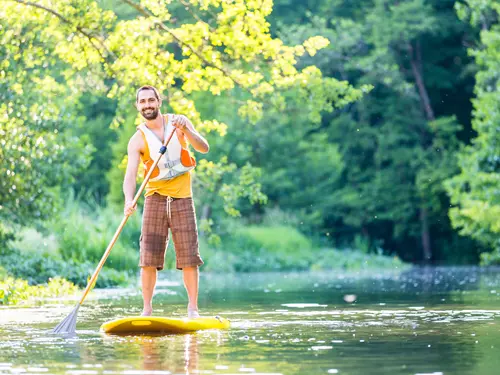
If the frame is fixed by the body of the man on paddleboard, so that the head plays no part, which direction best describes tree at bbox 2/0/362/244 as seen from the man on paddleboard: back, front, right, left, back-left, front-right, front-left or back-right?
back

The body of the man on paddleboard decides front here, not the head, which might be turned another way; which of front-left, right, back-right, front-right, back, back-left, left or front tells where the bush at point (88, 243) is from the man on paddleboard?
back

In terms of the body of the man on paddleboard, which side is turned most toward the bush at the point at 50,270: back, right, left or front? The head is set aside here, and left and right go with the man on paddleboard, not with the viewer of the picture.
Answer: back

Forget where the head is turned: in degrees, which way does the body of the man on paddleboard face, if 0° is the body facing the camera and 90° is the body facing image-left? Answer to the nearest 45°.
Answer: approximately 0°

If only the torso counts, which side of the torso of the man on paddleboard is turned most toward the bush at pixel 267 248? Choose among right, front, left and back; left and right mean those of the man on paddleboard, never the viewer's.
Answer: back

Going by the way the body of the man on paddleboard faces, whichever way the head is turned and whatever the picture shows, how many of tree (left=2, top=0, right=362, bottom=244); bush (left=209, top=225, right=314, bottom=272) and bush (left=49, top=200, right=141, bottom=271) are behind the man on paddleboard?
3
